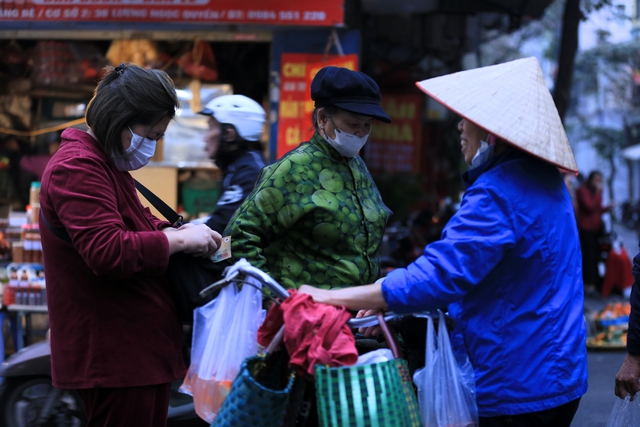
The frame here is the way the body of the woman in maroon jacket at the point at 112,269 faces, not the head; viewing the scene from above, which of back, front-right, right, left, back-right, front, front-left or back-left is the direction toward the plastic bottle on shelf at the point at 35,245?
left

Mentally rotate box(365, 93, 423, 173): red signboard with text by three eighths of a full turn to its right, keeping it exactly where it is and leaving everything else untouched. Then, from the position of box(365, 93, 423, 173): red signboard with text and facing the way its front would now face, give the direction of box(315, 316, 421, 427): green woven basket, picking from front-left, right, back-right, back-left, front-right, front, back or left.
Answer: back-left

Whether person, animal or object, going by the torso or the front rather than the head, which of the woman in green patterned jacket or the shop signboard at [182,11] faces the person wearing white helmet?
the shop signboard

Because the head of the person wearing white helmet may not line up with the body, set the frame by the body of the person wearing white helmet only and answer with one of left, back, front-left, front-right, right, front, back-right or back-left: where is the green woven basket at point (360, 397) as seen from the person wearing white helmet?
left

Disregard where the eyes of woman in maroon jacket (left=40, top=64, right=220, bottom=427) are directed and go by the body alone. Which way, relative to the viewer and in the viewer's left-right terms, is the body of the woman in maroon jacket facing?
facing to the right of the viewer

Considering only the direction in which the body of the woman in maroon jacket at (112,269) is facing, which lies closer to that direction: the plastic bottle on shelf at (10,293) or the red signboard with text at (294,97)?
the red signboard with text

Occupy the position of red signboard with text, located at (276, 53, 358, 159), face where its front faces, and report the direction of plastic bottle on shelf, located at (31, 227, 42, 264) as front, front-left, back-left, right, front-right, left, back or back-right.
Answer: front-right

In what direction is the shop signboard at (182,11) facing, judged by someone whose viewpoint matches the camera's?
facing the viewer

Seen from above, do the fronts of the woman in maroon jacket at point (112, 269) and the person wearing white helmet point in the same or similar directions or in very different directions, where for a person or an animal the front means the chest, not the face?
very different directions

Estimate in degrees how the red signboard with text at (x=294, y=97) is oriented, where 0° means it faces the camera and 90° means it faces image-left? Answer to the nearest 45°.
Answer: approximately 0°

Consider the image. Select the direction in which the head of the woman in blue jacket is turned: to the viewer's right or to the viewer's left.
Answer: to the viewer's left

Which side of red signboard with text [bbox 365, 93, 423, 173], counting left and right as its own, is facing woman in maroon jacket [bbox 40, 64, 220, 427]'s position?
front

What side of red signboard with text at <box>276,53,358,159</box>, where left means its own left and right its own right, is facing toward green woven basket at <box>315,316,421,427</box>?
front

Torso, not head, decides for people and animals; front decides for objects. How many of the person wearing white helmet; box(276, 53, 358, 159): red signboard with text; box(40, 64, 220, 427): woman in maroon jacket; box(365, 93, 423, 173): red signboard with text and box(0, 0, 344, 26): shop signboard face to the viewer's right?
1
